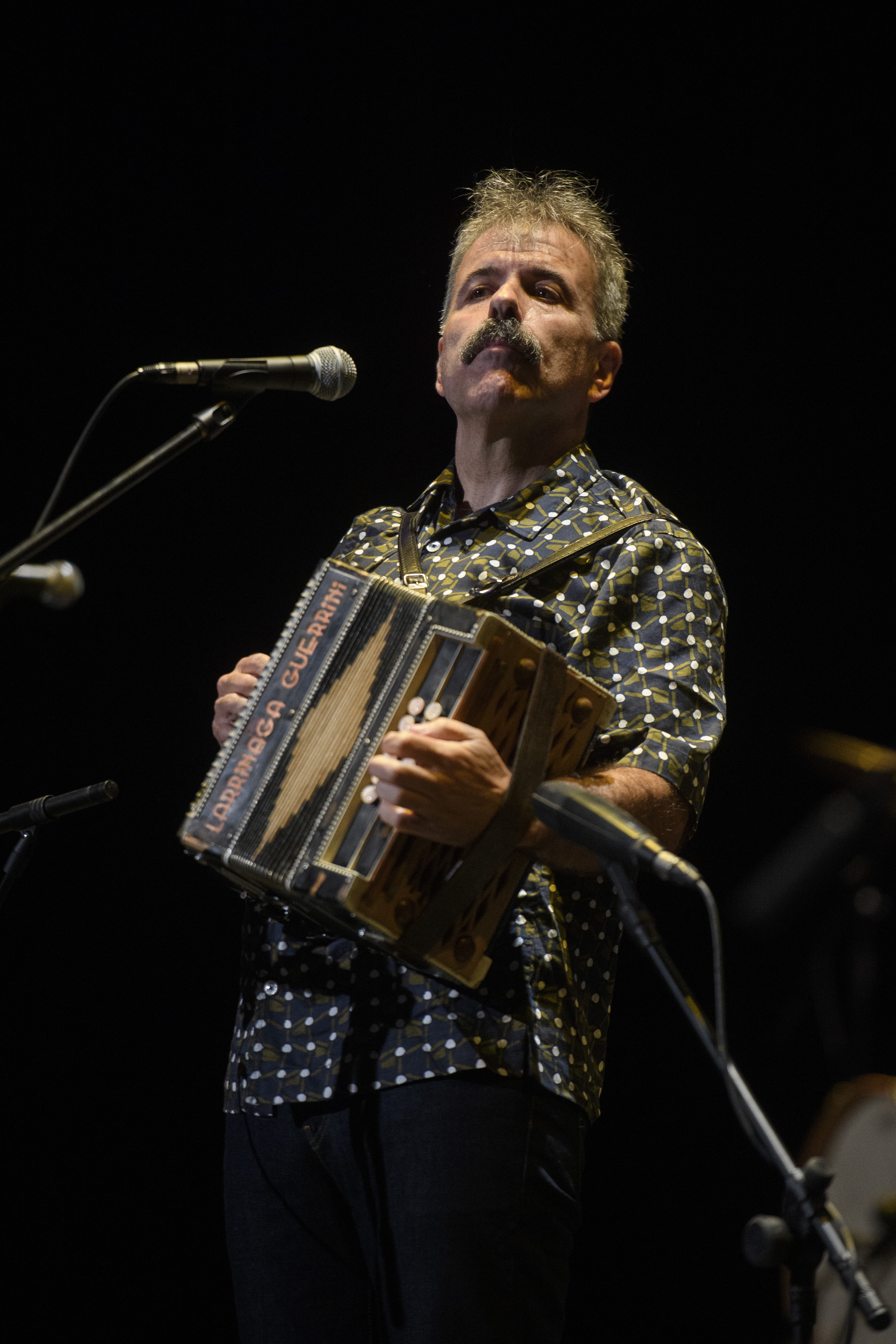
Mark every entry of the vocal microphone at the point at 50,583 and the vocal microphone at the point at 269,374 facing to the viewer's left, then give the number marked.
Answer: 0

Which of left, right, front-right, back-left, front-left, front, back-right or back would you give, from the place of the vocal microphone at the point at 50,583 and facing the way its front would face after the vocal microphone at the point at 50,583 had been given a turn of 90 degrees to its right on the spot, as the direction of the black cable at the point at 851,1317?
front-left

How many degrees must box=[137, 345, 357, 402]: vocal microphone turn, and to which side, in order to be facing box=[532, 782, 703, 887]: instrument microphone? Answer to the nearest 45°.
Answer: approximately 45° to its right

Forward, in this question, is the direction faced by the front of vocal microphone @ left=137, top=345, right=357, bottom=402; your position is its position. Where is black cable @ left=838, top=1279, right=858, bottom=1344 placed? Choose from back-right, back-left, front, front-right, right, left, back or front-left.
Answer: front-right

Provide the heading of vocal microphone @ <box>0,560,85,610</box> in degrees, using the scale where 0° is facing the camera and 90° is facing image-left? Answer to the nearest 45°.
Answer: approximately 270°

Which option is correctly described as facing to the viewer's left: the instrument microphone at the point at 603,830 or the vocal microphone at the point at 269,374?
the instrument microphone at the point at 603,830

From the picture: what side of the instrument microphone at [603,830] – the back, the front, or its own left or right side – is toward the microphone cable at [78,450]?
front

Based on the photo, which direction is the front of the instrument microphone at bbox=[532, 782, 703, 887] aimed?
to the viewer's left

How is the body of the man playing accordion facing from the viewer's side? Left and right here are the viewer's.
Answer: facing the viewer and to the left of the viewer

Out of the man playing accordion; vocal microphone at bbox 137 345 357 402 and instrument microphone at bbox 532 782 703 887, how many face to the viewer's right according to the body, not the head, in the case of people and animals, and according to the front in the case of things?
1

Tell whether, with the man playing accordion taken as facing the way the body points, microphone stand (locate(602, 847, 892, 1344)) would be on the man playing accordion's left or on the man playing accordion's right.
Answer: on the man playing accordion's left

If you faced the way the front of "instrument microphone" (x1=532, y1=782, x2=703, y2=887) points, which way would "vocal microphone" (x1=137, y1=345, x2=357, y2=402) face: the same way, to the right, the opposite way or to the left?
the opposite way

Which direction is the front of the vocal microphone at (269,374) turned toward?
to the viewer's right
